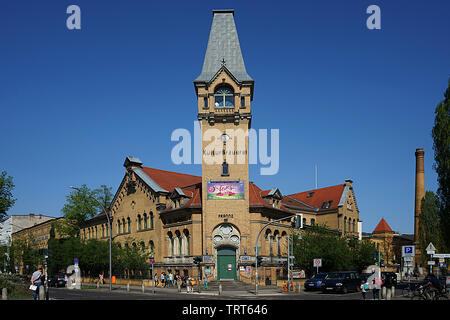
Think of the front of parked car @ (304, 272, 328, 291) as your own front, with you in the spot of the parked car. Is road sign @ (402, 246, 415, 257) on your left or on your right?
on your left

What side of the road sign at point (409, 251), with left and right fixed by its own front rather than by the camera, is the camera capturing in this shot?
front
